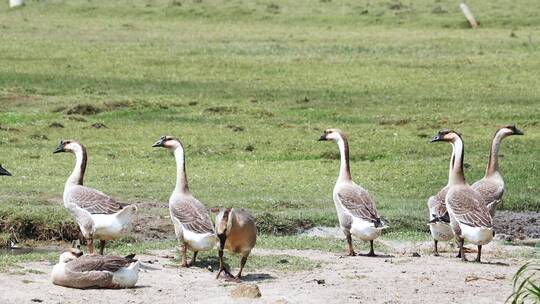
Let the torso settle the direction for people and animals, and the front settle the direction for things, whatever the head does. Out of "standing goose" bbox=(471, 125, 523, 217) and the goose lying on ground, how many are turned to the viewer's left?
1

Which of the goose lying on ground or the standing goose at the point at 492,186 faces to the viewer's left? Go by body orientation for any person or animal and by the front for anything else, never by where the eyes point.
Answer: the goose lying on ground

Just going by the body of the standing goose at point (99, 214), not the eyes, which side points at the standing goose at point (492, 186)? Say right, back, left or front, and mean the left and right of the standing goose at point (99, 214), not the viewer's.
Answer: back

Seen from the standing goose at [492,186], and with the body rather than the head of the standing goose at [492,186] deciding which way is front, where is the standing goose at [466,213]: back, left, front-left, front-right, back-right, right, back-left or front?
right

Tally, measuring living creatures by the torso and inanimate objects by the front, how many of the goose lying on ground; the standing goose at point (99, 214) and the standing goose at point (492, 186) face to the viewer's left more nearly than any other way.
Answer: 2

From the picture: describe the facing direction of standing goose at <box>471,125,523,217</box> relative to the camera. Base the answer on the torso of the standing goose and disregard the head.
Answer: to the viewer's right

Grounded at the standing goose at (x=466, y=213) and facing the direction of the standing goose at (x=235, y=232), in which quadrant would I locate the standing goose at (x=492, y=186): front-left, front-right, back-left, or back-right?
back-right

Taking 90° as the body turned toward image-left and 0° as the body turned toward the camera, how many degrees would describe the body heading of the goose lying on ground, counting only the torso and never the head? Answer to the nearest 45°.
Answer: approximately 90°

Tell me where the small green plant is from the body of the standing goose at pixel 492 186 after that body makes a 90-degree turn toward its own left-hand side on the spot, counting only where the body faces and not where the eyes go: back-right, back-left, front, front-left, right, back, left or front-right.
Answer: back

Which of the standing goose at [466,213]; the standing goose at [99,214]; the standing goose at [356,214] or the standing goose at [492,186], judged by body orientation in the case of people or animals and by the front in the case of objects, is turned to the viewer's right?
the standing goose at [492,186]

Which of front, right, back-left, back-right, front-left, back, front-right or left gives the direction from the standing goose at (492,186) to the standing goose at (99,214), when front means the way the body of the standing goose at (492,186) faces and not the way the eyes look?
back-right

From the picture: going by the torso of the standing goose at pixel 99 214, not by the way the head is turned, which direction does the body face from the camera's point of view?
to the viewer's left
